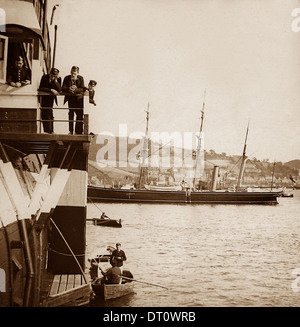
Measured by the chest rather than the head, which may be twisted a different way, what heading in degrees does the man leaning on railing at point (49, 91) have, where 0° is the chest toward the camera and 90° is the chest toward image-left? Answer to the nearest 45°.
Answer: approximately 315°

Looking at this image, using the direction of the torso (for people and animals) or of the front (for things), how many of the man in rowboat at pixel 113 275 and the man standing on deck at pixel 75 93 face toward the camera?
1

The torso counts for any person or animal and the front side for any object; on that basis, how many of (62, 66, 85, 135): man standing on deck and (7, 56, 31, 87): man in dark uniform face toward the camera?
2

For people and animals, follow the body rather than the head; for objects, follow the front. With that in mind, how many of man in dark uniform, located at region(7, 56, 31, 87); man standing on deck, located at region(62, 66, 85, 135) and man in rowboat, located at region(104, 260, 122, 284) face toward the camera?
2

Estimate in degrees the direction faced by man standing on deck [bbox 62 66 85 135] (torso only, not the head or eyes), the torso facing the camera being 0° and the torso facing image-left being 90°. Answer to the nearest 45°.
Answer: approximately 0°
